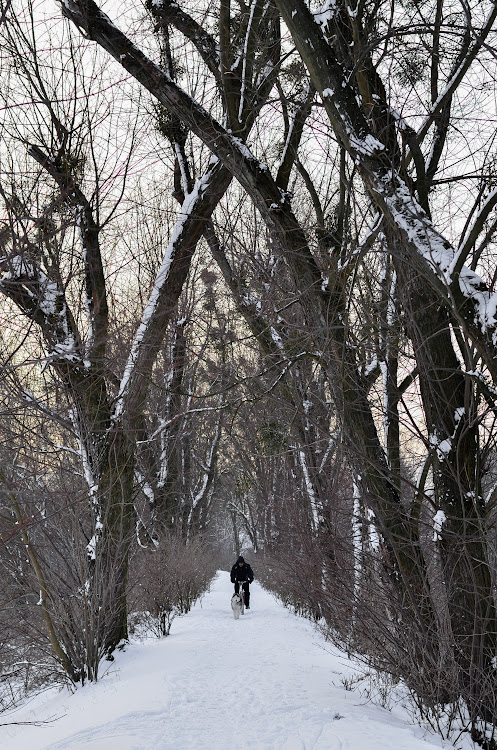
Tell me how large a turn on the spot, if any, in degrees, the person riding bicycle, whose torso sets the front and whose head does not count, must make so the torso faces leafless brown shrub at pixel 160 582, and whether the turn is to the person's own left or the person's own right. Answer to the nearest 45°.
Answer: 0° — they already face it

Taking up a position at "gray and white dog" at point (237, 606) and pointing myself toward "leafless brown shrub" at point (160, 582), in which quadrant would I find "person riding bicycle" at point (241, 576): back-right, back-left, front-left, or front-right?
back-right

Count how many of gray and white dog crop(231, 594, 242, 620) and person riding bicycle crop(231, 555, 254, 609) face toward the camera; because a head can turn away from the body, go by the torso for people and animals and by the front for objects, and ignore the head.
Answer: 2

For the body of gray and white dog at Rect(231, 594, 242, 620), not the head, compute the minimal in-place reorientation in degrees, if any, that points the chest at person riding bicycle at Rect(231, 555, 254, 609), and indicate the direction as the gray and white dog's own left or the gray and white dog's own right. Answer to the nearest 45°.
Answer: approximately 180°

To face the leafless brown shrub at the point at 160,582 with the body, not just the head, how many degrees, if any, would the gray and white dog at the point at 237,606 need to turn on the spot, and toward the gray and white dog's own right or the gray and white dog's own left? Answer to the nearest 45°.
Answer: approximately 45° to the gray and white dog's own right

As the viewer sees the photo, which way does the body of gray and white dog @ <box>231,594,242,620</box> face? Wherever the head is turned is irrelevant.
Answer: toward the camera

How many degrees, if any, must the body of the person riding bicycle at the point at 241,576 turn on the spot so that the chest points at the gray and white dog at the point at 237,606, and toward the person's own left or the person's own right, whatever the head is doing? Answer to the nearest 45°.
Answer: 0° — they already face it

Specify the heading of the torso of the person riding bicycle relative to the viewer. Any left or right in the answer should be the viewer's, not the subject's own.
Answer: facing the viewer
